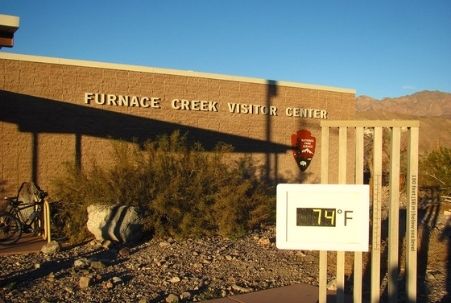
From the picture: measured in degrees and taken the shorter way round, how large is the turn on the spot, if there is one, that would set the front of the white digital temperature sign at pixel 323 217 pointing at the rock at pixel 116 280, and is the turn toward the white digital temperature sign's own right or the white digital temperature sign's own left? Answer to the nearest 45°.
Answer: approximately 135° to the white digital temperature sign's own right

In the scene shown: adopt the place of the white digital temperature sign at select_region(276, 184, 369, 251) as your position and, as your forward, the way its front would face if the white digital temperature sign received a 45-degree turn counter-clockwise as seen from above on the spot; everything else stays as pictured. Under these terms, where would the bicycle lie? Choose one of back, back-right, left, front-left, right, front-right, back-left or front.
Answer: back

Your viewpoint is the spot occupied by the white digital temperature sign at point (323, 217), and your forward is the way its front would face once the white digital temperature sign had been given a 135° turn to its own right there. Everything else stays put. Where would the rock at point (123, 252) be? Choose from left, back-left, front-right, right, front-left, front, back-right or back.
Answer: front

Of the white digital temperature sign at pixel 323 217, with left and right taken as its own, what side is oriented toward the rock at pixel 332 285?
back

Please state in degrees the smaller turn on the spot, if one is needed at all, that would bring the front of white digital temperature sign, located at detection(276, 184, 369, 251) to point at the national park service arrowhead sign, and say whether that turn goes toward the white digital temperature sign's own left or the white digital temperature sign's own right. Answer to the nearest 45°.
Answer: approximately 180°

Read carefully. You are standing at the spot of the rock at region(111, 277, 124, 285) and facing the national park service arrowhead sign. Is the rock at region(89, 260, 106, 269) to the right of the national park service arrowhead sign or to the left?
left

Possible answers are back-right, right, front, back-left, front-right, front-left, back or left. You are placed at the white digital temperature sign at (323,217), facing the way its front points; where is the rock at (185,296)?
back-right

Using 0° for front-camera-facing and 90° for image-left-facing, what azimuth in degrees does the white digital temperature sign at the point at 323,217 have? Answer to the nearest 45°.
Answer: approximately 0°

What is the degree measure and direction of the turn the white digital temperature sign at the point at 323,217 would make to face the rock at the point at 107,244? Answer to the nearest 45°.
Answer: approximately 135° to its right

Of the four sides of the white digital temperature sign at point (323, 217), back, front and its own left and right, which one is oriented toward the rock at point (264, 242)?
back
